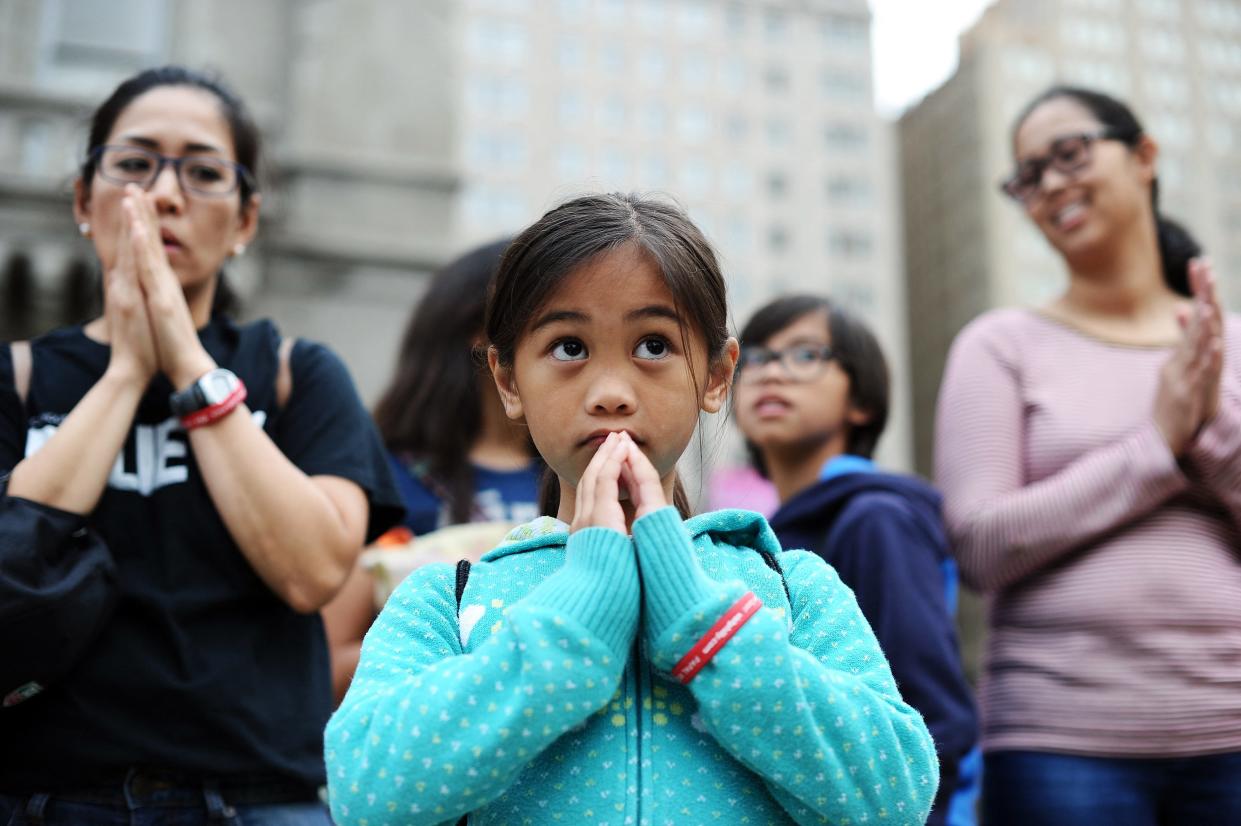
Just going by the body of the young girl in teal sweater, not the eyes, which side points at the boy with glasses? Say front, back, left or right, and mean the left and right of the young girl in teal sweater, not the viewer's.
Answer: back

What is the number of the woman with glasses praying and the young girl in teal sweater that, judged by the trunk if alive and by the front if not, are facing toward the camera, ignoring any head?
2

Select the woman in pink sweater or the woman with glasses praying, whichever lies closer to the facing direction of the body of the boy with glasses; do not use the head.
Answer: the woman with glasses praying

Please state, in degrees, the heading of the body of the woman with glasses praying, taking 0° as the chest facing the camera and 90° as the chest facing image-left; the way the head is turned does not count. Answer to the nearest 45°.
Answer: approximately 0°

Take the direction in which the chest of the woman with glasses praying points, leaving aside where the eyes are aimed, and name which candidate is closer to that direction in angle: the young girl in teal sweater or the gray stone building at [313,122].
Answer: the young girl in teal sweater

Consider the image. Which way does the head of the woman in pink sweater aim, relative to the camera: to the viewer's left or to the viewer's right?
to the viewer's left

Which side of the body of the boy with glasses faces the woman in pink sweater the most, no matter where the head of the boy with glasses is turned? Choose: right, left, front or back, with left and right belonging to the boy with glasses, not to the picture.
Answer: left

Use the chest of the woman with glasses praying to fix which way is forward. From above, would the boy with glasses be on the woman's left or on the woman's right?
on the woman's left

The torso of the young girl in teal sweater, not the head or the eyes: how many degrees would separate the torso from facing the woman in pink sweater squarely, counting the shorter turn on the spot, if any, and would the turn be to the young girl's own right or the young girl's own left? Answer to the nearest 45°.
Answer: approximately 135° to the young girl's own left

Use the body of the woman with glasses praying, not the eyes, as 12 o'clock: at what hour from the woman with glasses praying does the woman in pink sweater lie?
The woman in pink sweater is roughly at 9 o'clock from the woman with glasses praying.
